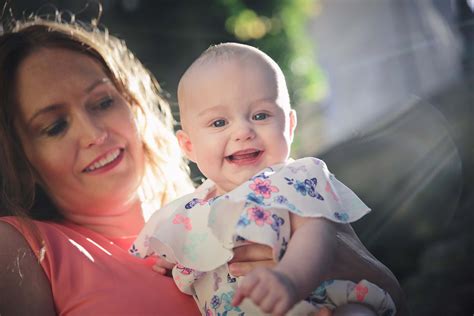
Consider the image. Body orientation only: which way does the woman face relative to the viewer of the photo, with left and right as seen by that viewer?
facing the viewer and to the right of the viewer

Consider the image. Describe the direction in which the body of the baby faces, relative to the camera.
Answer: toward the camera

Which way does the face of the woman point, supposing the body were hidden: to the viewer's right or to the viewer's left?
to the viewer's right
